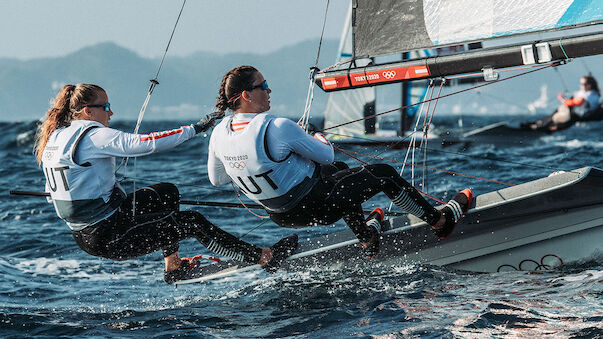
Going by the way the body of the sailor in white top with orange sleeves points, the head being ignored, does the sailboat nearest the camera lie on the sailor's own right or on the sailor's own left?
on the sailor's own left

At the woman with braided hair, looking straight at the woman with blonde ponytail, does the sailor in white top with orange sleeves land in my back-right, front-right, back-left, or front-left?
back-right

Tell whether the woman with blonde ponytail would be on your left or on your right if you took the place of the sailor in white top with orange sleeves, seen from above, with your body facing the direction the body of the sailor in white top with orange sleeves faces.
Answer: on your left

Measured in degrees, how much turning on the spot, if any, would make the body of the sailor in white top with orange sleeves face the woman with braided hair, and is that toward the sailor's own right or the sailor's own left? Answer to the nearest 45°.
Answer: approximately 90° to the sailor's own left

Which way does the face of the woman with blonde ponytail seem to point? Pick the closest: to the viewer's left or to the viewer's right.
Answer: to the viewer's right

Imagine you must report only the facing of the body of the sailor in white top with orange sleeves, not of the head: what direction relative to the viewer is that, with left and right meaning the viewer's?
facing to the left of the viewer

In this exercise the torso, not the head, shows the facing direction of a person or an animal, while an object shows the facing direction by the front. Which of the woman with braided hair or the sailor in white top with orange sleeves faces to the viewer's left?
the sailor in white top with orange sleeves
